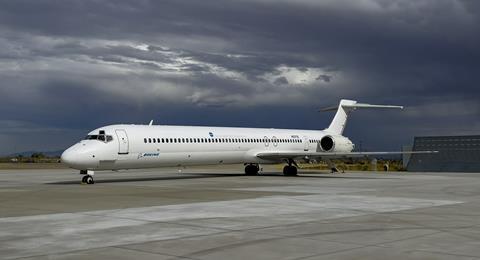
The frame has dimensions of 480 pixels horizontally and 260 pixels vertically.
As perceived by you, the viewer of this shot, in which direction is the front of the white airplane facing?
facing the viewer and to the left of the viewer
